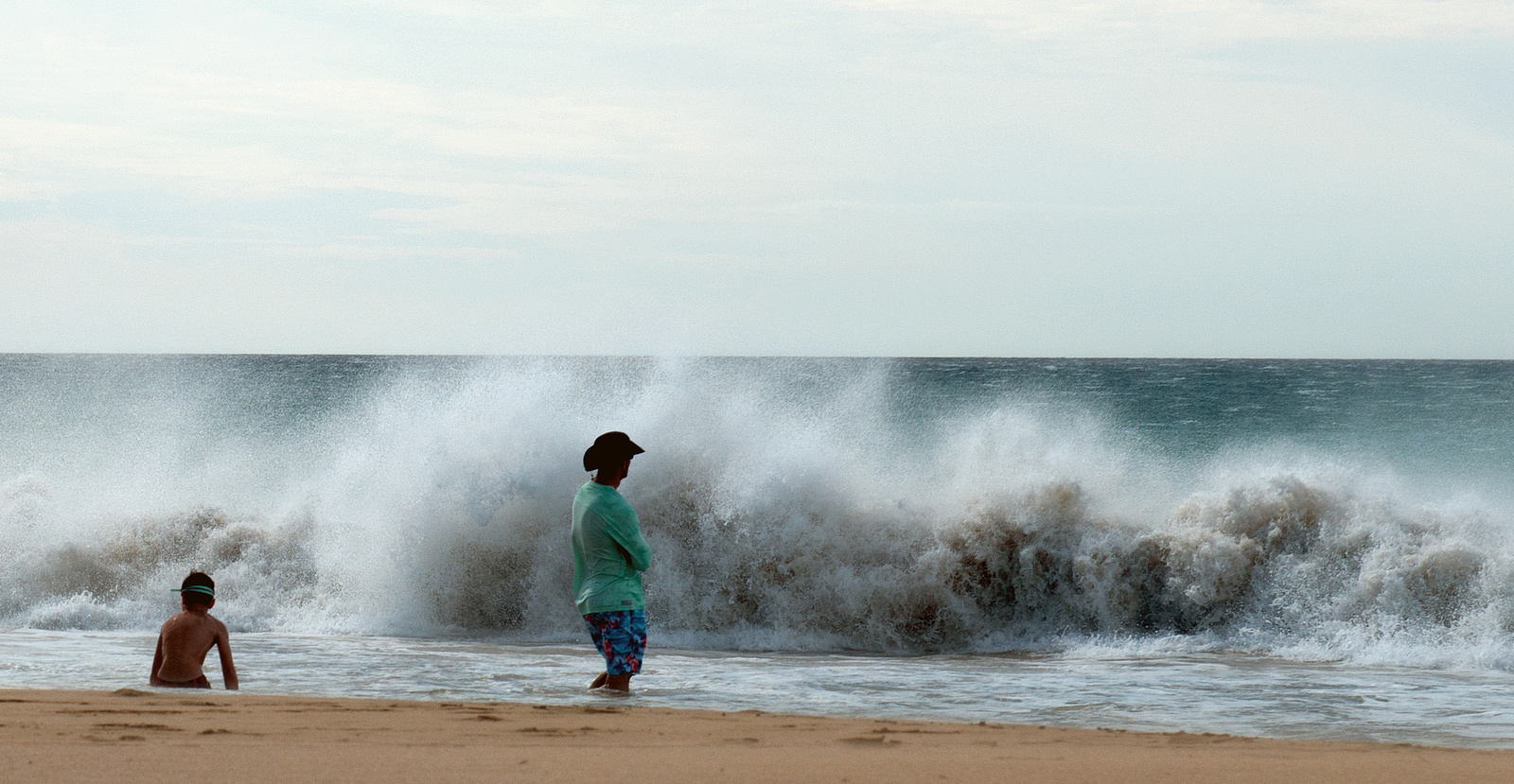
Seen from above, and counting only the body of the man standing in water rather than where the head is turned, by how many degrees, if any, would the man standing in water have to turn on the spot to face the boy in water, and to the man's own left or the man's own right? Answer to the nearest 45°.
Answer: approximately 135° to the man's own left

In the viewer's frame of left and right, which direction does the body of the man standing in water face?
facing away from the viewer and to the right of the viewer

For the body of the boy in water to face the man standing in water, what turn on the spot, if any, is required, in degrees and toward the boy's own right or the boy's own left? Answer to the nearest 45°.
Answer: approximately 90° to the boy's own right

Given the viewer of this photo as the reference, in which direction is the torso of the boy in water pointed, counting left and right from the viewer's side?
facing away from the viewer
